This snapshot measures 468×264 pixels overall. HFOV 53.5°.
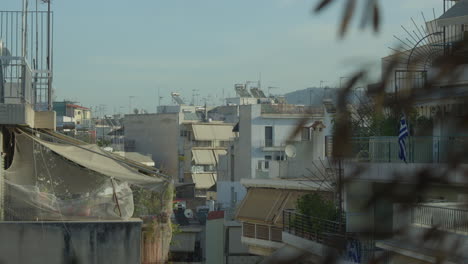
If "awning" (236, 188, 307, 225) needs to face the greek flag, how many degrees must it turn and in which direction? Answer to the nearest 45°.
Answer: approximately 45° to its left

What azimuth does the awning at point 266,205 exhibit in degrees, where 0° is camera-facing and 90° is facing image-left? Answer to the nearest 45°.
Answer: approximately 45°

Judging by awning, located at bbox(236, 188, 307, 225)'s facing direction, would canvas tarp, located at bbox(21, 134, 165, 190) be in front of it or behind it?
in front

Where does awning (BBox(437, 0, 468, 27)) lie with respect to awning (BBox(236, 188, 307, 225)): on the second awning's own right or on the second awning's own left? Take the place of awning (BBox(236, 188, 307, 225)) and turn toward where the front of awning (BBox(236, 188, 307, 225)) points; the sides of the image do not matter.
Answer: on the second awning's own left

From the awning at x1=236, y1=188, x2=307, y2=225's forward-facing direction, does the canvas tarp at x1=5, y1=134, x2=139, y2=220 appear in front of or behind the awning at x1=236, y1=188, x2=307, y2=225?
in front

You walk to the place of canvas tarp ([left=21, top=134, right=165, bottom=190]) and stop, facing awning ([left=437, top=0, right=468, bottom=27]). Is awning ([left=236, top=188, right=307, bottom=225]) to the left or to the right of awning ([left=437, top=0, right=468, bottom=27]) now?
left
